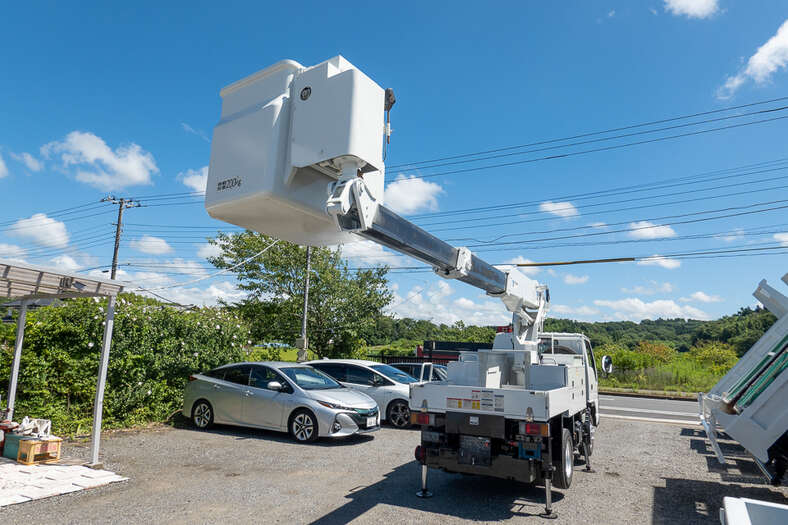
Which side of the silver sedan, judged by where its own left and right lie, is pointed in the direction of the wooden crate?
right

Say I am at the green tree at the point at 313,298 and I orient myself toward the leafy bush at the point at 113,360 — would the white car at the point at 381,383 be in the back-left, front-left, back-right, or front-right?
front-left

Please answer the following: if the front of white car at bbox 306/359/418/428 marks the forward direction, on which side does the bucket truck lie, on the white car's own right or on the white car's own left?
on the white car's own right

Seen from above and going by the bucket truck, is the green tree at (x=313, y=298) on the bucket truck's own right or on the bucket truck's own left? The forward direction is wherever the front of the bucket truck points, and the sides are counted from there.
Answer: on the bucket truck's own left

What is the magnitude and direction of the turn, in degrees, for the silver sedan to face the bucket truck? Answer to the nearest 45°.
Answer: approximately 45° to its right

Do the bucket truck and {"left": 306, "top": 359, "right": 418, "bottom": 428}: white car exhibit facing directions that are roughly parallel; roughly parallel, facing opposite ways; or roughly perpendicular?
roughly perpendicular

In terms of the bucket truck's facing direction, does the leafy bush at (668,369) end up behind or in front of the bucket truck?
in front

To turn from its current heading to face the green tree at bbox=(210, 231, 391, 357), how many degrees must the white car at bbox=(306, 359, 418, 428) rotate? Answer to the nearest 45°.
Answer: approximately 135° to its left

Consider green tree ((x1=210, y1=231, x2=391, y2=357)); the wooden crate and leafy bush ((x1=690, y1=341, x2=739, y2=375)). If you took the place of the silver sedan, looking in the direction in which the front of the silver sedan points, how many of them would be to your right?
1

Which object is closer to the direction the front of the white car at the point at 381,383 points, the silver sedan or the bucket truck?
the bucket truck

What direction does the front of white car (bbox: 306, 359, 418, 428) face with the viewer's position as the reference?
facing the viewer and to the right of the viewer

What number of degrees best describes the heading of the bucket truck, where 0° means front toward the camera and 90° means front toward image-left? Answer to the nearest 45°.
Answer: approximately 225°

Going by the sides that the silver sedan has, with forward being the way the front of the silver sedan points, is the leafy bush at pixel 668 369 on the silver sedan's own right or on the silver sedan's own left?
on the silver sedan's own left

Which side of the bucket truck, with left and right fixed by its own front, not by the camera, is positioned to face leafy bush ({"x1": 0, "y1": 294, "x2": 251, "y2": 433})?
left

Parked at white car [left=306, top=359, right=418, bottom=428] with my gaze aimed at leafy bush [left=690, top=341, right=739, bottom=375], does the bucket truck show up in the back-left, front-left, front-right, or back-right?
back-right

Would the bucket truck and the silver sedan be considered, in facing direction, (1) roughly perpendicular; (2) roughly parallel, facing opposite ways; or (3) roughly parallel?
roughly perpendicular

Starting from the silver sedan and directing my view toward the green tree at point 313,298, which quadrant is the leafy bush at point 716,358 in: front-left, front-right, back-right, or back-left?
front-right

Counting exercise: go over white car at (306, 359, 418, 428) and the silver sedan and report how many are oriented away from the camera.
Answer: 0

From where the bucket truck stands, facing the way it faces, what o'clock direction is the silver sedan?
The silver sedan is roughly at 10 o'clock from the bucket truck.
